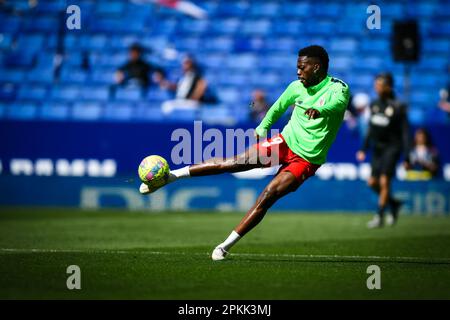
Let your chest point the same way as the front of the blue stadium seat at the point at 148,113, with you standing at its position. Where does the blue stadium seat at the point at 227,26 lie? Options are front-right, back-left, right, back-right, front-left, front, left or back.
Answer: back-left

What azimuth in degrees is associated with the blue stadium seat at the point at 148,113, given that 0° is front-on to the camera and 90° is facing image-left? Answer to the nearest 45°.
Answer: approximately 0°

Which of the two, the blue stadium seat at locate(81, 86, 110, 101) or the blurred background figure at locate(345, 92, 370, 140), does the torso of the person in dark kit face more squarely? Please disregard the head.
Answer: the blue stadium seat

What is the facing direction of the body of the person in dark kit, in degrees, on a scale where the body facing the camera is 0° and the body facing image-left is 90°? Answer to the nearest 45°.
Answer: approximately 45°

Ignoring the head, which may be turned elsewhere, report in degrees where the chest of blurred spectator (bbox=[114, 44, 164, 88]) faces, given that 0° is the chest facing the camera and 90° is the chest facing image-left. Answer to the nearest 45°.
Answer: approximately 0°

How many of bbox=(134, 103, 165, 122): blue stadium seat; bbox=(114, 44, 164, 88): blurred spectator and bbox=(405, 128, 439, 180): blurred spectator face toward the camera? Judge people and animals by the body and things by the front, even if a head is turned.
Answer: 3

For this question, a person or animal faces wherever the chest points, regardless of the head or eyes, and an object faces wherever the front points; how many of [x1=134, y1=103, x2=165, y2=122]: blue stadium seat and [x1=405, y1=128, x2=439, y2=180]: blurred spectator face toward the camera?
2

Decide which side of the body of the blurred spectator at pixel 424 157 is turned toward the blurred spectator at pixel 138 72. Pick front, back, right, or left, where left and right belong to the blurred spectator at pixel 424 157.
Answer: right
